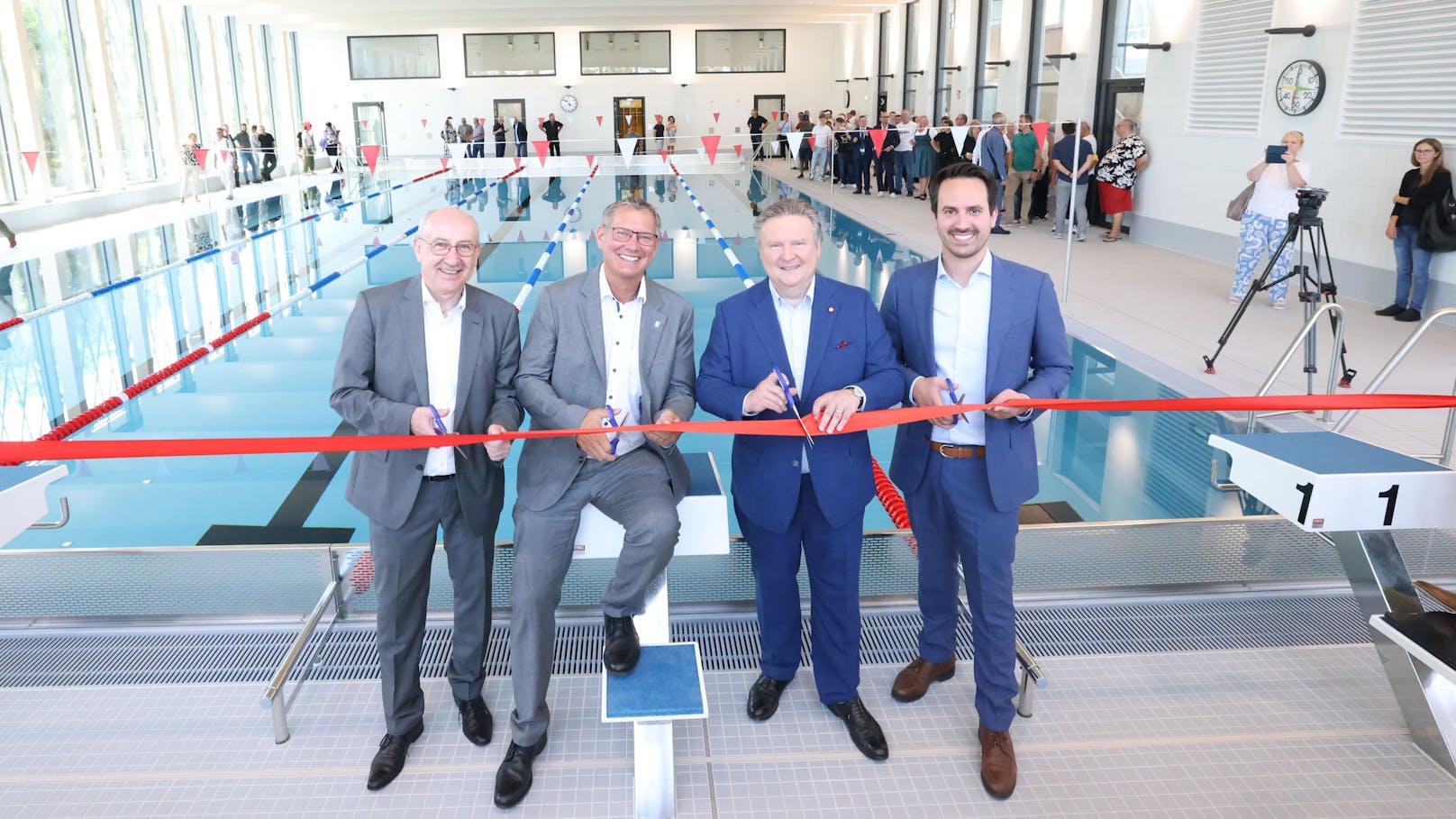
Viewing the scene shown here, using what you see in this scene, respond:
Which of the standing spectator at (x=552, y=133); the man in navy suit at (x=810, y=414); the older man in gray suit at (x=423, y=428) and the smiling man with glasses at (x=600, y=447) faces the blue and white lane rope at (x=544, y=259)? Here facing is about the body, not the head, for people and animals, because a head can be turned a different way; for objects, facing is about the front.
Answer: the standing spectator

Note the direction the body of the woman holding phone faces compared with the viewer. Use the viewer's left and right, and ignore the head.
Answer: facing the viewer and to the left of the viewer

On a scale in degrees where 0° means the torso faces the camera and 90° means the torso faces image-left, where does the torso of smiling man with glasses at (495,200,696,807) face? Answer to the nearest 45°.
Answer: approximately 0°

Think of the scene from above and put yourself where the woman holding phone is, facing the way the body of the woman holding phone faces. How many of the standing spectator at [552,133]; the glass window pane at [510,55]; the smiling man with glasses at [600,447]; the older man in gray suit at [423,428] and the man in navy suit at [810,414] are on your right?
2

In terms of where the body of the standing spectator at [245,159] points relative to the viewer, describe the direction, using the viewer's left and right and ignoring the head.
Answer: facing the viewer and to the right of the viewer

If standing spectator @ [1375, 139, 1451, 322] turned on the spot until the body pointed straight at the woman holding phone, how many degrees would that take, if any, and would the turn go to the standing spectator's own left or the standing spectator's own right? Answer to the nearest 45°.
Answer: approximately 45° to the standing spectator's own right

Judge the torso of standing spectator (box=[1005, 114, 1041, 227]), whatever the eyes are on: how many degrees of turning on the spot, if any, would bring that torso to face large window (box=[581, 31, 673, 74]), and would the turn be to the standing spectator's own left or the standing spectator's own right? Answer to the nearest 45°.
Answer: approximately 90° to the standing spectator's own right

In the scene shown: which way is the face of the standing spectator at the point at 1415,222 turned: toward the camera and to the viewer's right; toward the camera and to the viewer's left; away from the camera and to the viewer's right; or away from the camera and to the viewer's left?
toward the camera and to the viewer's left

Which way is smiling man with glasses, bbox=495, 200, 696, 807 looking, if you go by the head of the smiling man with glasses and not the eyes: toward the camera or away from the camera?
toward the camera

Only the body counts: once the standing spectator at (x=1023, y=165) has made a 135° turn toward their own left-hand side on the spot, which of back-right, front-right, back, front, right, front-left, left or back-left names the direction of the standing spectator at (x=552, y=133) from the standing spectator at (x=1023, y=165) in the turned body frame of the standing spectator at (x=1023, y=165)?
back-left

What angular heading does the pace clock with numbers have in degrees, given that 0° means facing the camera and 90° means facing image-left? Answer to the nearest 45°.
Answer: approximately 45°

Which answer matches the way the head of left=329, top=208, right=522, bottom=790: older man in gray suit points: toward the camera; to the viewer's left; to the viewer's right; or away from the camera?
toward the camera

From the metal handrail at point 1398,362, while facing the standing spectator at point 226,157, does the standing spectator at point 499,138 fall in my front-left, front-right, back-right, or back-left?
front-right

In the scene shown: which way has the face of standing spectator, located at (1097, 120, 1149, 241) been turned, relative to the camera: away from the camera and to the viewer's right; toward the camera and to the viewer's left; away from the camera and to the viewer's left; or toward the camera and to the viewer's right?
toward the camera and to the viewer's left

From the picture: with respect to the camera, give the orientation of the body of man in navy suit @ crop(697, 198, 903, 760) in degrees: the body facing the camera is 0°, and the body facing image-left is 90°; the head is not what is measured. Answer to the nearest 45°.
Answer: approximately 0°

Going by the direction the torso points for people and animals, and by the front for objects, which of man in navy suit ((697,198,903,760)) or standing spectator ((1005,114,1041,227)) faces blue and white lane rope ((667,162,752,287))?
the standing spectator

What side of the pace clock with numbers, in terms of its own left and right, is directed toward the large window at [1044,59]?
right

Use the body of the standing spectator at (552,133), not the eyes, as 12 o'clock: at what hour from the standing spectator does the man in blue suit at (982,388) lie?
The man in blue suit is roughly at 12 o'clock from the standing spectator.
